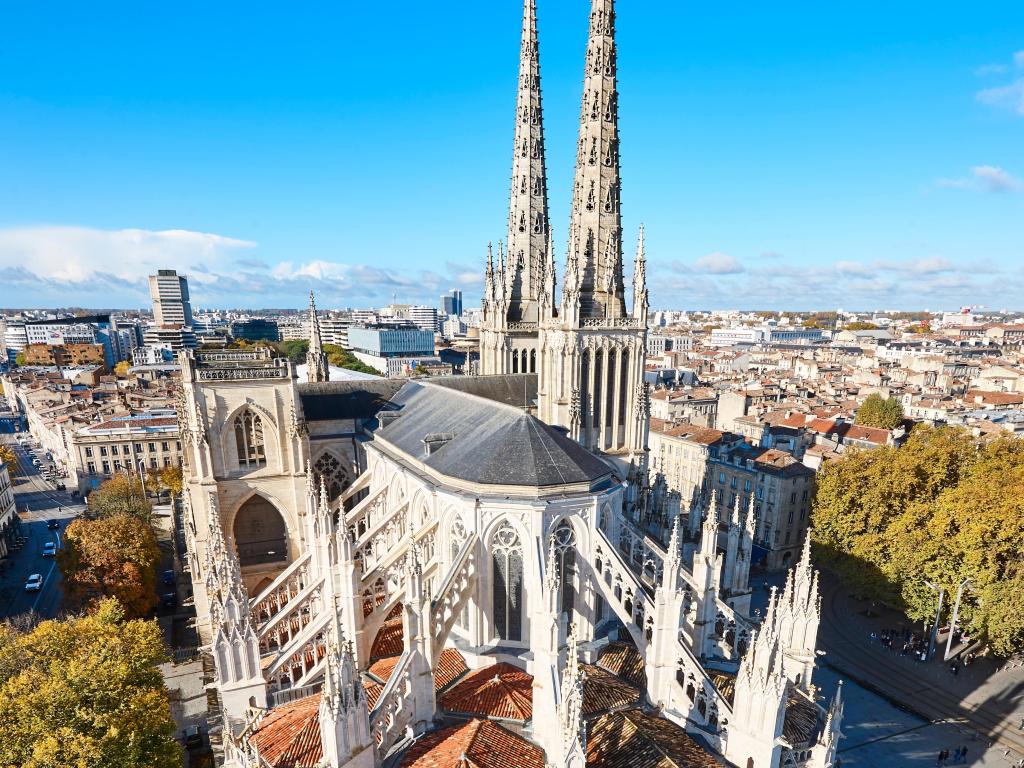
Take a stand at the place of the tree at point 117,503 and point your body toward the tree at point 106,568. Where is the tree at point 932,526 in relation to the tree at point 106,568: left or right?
left

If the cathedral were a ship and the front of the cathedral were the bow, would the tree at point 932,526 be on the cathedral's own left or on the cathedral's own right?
on the cathedral's own right

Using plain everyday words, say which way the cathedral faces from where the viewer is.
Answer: facing away from the viewer and to the left of the viewer

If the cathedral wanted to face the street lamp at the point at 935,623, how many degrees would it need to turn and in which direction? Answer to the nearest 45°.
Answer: approximately 135° to its right

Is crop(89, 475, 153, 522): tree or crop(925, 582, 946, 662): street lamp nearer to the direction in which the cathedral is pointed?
the tree
